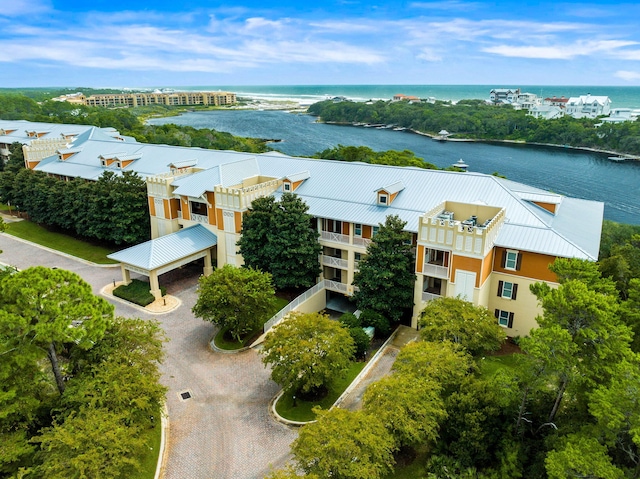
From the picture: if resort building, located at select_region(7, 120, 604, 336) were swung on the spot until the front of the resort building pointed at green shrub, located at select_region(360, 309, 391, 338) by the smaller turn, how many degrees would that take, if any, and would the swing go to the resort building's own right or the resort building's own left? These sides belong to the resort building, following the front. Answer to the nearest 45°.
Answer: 0° — it already faces it

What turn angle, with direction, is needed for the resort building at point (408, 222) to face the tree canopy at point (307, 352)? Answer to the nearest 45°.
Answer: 0° — it already faces it

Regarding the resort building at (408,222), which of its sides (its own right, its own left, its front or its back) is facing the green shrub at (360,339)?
front

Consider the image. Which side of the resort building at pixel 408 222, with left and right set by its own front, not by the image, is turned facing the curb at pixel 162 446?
front

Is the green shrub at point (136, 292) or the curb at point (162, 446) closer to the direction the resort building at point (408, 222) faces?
the curb

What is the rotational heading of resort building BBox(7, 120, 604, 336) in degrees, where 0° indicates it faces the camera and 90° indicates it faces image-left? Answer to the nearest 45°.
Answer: approximately 45°

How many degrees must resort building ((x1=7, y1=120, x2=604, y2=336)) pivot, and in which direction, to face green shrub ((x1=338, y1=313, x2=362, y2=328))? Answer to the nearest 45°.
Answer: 0° — it already faces it
